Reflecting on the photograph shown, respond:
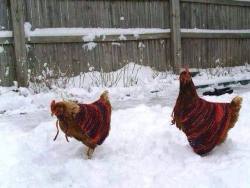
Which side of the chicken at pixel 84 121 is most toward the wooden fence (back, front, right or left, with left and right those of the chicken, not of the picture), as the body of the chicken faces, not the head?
right

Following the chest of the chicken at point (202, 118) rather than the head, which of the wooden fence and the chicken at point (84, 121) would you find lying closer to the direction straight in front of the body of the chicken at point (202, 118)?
the chicken

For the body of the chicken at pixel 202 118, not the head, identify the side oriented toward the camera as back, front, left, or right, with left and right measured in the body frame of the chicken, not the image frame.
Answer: left

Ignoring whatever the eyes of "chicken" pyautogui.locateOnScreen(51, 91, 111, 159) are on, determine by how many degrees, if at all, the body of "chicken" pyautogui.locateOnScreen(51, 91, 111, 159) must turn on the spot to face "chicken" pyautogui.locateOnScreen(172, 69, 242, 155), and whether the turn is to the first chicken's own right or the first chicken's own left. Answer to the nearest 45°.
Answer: approximately 180°

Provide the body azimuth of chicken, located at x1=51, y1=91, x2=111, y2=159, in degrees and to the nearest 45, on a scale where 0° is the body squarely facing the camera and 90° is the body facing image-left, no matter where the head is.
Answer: approximately 90°

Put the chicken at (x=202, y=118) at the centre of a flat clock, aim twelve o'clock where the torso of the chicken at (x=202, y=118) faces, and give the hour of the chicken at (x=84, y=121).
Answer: the chicken at (x=84, y=121) is roughly at 12 o'clock from the chicken at (x=202, y=118).

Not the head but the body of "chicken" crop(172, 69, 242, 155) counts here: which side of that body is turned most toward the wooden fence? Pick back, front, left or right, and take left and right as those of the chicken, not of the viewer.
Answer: right

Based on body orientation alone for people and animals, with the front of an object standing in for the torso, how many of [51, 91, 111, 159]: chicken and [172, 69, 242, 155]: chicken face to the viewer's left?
2
